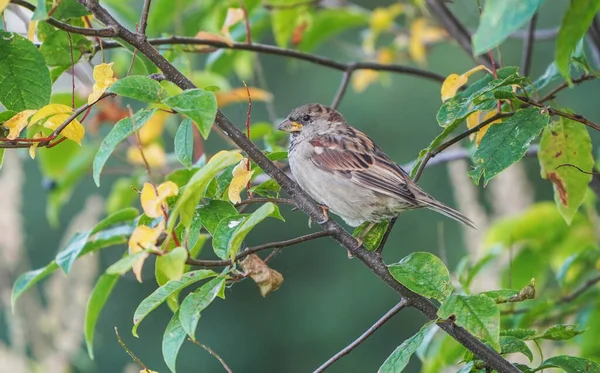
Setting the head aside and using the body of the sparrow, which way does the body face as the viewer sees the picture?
to the viewer's left

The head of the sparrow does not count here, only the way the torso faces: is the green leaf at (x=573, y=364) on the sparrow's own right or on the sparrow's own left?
on the sparrow's own left
